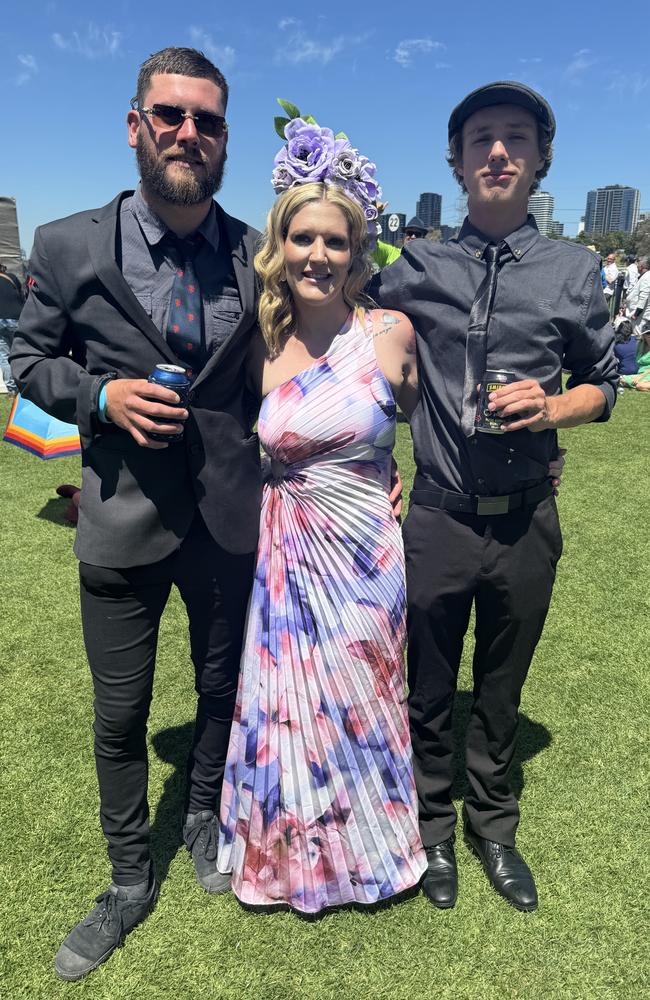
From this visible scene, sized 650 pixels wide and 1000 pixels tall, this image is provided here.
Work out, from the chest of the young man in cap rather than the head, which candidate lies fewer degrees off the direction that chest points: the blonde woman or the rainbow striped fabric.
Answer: the blonde woman

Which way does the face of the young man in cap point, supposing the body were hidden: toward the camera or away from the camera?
toward the camera

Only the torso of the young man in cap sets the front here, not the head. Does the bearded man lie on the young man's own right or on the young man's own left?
on the young man's own right

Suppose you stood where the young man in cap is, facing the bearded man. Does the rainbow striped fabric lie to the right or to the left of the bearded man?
right

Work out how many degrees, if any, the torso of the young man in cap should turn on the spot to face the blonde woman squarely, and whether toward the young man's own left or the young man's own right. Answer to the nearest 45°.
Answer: approximately 45° to the young man's own right

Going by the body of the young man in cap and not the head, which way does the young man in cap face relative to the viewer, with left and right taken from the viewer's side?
facing the viewer

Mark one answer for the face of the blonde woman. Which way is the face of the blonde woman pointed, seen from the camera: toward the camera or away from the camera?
toward the camera

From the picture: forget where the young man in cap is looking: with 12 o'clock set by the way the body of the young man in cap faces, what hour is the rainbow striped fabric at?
The rainbow striped fabric is roughly at 4 o'clock from the young man in cap.

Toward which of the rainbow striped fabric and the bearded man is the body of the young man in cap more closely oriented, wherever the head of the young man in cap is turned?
the bearded man
